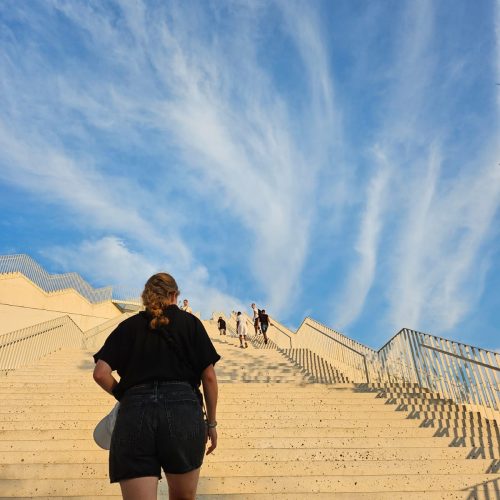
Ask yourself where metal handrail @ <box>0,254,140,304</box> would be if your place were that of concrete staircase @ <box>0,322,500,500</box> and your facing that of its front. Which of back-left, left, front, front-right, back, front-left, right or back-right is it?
back-right

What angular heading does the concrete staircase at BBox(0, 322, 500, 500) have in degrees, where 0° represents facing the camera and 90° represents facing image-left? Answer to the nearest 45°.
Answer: approximately 0°

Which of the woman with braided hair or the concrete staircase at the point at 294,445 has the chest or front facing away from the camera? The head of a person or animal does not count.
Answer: the woman with braided hair

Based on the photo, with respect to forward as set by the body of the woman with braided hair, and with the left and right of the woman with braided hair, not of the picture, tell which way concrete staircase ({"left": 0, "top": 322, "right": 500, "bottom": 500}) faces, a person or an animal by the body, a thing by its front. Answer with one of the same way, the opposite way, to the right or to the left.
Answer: the opposite way

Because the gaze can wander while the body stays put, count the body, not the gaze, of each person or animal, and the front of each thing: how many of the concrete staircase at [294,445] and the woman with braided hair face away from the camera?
1

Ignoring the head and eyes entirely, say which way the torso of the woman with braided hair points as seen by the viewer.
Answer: away from the camera

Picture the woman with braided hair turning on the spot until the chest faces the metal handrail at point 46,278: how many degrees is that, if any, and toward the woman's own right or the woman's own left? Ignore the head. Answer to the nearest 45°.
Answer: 0° — they already face it
